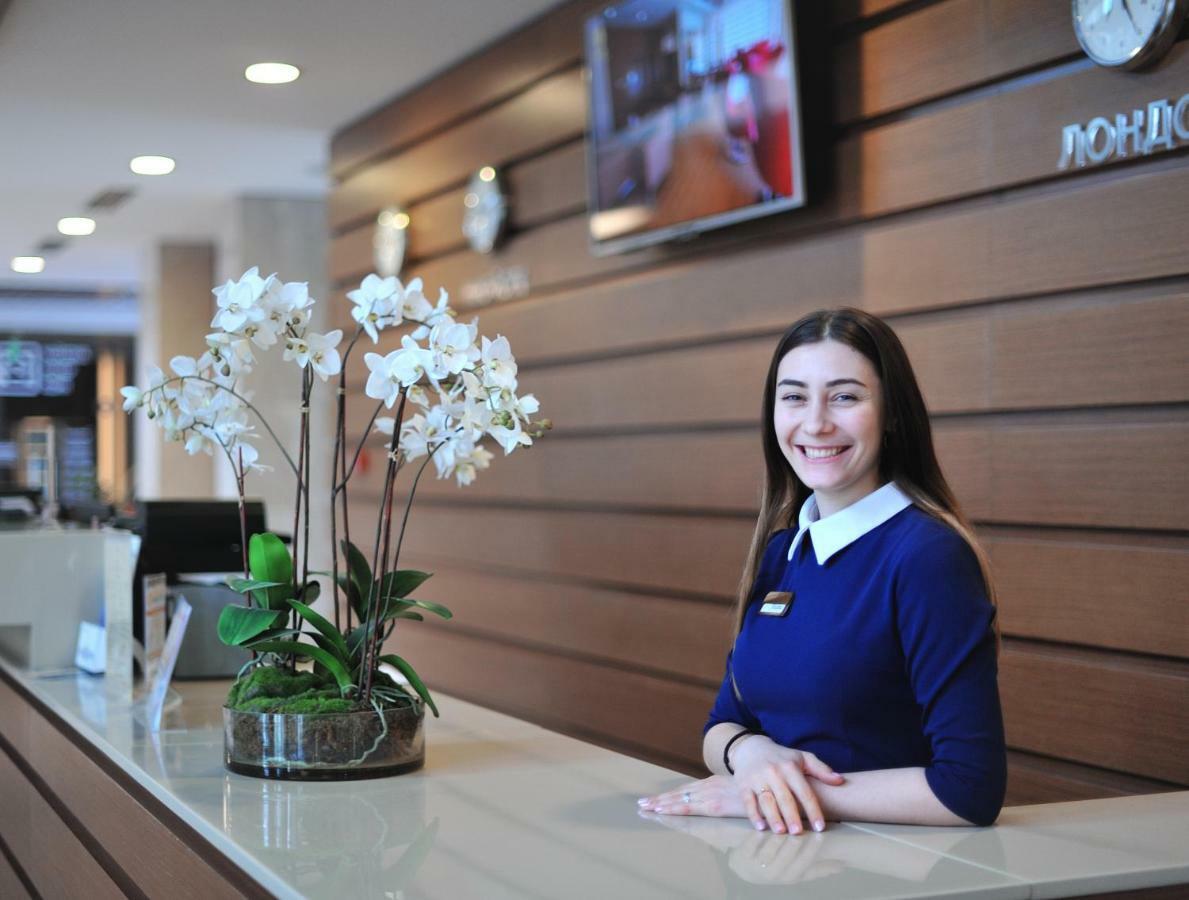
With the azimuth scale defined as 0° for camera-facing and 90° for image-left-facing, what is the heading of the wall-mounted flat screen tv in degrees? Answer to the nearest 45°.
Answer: approximately 45°

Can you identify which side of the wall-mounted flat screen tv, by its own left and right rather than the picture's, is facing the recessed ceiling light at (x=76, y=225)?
right

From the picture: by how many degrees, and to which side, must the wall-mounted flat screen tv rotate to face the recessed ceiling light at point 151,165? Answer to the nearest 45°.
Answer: approximately 90° to its right

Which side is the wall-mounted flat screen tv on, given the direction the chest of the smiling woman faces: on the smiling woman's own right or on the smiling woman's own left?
on the smiling woman's own right

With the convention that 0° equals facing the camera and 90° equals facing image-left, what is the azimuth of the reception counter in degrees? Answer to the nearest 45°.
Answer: approximately 45°

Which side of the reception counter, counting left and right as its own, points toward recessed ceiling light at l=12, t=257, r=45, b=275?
right

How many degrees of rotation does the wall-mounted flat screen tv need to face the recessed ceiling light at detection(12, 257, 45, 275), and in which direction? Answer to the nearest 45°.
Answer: approximately 90° to its right

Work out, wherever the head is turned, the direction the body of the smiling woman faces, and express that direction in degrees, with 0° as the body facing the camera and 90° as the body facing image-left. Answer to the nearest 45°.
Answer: approximately 45°
